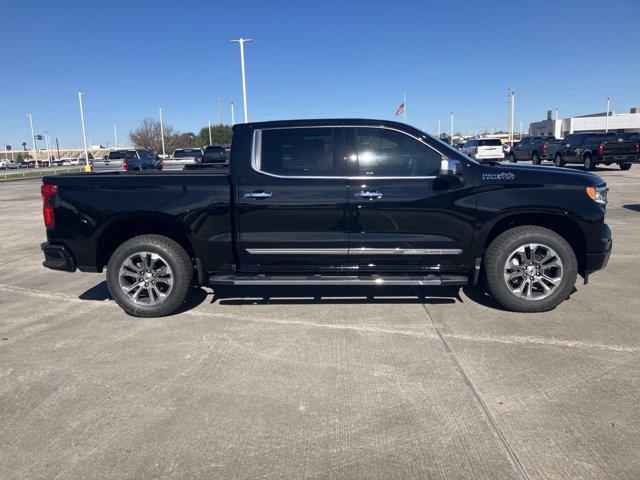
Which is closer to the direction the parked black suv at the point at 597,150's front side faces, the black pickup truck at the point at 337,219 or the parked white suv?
the parked white suv

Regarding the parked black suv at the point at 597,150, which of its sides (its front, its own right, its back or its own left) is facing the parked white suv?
front

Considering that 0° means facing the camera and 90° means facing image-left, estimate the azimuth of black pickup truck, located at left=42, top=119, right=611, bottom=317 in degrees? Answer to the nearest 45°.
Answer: approximately 270°

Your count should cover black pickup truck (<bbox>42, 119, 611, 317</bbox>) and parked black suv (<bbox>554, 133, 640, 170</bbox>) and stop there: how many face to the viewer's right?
1

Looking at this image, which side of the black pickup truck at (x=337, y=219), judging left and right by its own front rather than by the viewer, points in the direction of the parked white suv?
left

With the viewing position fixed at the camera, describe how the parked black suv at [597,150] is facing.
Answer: facing away from the viewer and to the left of the viewer

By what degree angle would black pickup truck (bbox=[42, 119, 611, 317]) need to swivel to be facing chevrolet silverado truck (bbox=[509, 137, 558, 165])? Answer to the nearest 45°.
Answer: approximately 45° to its left

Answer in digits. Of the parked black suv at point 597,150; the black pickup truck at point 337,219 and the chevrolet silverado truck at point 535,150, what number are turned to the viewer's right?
1
